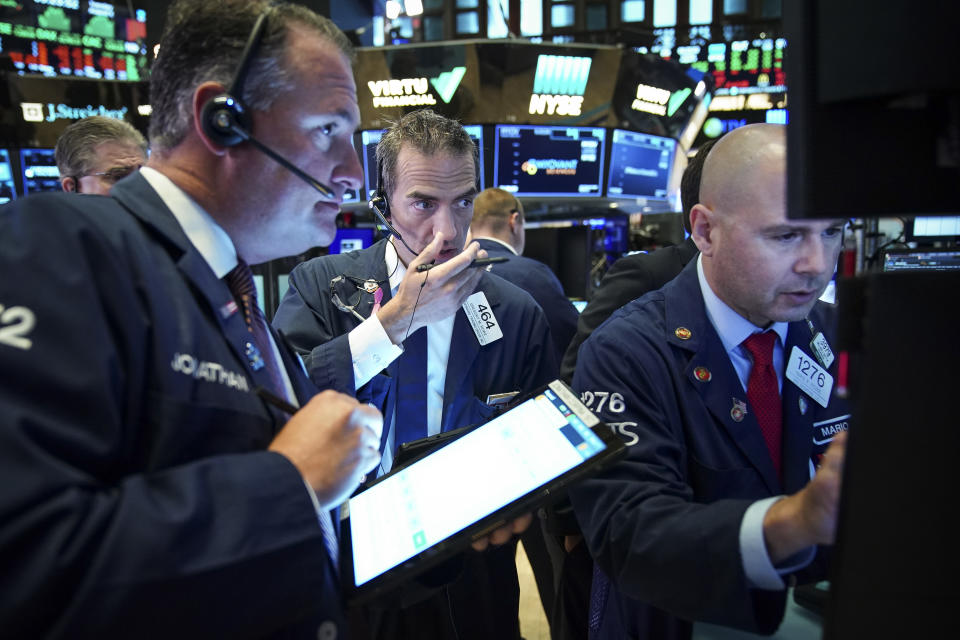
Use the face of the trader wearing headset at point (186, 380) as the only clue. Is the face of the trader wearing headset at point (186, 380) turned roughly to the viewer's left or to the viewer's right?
to the viewer's right

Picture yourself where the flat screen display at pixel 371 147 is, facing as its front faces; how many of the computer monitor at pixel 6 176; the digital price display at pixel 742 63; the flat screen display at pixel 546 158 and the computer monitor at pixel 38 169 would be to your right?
2

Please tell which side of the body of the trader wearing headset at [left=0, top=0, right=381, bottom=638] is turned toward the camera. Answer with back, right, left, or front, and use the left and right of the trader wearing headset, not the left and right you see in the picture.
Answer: right

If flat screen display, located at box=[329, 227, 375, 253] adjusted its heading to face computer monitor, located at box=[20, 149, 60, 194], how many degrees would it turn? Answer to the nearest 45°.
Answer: approximately 135° to its right

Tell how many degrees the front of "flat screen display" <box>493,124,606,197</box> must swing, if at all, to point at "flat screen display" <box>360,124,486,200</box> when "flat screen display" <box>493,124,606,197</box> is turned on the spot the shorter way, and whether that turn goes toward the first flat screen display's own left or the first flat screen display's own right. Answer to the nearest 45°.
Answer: approximately 90° to the first flat screen display's own right

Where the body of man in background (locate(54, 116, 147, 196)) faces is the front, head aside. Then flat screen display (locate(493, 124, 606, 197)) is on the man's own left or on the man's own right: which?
on the man's own left

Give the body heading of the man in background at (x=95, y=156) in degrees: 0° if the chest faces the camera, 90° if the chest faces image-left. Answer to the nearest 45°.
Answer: approximately 315°

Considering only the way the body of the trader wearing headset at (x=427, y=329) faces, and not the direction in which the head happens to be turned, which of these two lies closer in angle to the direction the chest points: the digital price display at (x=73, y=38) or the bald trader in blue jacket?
the bald trader in blue jacket

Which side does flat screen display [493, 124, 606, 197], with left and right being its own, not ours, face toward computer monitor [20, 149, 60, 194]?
right

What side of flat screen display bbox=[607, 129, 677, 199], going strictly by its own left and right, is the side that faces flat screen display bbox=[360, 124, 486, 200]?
right
